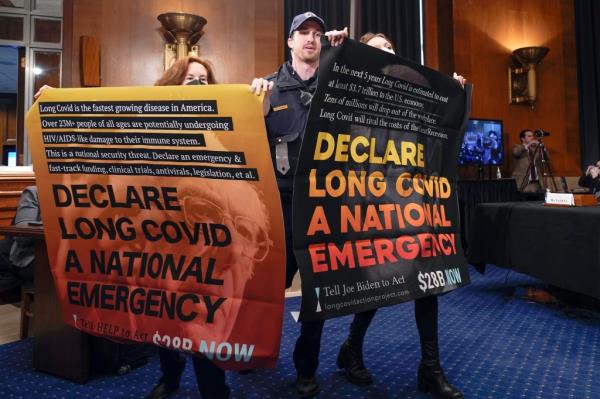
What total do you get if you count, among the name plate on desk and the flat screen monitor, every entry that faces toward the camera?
2

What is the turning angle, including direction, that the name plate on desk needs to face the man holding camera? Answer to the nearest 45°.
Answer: approximately 180°

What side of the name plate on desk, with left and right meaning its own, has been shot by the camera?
front

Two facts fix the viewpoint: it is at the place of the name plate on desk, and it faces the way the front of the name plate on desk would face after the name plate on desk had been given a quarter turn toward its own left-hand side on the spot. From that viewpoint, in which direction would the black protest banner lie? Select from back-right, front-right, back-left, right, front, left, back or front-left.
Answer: right

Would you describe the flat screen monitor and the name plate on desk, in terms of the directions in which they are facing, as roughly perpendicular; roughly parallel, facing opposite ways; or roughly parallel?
roughly parallel

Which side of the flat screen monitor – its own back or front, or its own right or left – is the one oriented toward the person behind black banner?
front

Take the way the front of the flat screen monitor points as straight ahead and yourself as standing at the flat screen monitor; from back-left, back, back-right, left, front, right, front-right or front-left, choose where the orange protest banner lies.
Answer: front

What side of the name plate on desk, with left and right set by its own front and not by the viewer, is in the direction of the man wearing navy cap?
front

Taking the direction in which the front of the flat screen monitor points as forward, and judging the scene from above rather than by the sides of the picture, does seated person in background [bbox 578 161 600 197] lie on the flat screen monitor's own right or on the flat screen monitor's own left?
on the flat screen monitor's own left

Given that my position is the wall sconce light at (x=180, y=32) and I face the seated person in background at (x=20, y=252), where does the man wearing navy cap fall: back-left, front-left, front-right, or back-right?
front-left

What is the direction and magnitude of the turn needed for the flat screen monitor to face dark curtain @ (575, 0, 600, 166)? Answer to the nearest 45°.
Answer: approximately 135° to its left

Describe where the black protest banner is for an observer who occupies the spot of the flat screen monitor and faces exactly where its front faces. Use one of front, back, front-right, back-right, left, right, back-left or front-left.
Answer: front
